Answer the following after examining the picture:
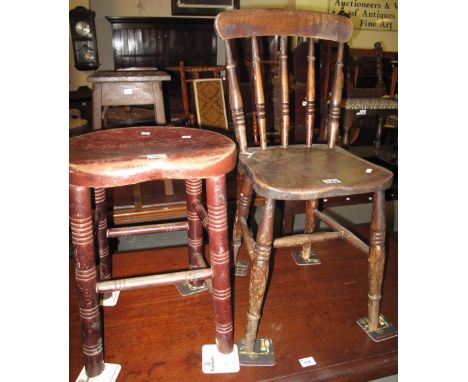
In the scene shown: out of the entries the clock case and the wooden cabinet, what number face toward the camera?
2

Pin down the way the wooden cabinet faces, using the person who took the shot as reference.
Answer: facing the viewer

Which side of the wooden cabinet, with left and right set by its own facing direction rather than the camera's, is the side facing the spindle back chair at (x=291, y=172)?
front

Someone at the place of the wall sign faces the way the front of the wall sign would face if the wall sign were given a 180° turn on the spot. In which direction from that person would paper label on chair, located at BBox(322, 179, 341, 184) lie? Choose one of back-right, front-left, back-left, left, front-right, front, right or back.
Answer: back

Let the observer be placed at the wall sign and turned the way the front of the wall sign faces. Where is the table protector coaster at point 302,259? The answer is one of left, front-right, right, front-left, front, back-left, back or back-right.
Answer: front

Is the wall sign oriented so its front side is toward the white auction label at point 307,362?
yes

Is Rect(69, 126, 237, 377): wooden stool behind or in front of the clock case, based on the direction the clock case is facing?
in front

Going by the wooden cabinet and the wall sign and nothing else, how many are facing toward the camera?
2

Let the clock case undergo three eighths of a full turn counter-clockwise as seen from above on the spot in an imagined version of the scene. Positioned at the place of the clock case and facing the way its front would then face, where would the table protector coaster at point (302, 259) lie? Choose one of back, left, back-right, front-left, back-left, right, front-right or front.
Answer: back-right

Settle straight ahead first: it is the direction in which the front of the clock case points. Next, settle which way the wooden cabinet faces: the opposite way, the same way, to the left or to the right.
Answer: the same way

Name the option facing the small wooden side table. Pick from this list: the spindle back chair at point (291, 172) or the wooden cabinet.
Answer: the wooden cabinet

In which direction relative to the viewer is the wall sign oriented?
toward the camera
